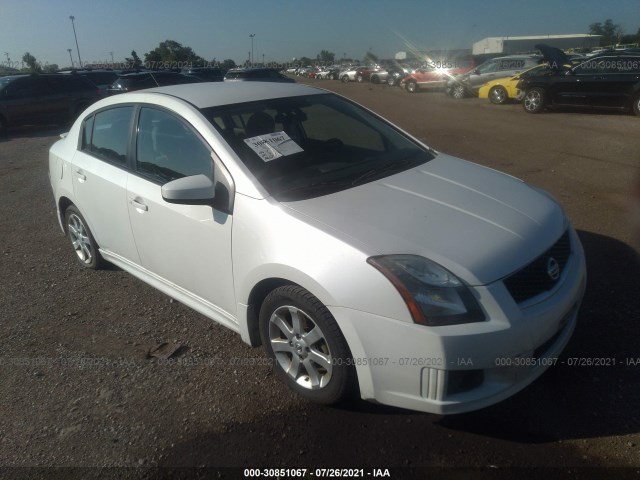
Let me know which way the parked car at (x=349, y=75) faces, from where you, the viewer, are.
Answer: facing the viewer and to the left of the viewer

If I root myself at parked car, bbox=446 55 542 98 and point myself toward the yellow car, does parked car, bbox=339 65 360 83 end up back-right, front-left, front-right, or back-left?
back-right

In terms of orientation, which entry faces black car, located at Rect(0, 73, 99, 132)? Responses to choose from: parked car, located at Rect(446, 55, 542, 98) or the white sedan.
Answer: the parked car

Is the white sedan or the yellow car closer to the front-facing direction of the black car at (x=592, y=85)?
the yellow car

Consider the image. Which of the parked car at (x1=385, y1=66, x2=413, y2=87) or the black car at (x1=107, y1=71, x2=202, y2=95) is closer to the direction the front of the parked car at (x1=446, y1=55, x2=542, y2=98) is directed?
the black car

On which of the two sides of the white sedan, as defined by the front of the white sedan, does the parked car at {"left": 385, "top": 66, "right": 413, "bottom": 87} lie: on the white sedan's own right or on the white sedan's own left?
on the white sedan's own left

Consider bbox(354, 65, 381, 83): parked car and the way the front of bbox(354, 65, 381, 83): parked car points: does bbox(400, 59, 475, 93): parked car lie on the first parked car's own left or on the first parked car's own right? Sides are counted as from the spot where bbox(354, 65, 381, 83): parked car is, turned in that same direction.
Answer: on the first parked car's own left

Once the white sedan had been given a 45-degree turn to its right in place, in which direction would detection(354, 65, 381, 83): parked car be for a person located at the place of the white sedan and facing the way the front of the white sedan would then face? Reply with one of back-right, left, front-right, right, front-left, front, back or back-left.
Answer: back

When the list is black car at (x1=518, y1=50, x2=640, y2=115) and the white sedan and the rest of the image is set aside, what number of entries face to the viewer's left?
1

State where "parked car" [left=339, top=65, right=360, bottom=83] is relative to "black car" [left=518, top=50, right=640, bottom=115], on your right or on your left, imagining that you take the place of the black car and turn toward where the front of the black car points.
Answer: on your right

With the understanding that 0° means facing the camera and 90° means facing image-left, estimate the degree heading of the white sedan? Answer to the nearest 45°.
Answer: approximately 315°

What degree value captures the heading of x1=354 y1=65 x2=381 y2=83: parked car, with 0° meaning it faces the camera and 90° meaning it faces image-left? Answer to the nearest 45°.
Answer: approximately 45°

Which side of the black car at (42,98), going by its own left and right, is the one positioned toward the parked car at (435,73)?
back

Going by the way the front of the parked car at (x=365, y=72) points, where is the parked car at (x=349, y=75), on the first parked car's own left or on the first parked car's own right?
on the first parked car's own right

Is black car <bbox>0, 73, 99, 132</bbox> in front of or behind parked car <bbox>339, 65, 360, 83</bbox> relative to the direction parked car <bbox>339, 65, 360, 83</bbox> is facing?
in front

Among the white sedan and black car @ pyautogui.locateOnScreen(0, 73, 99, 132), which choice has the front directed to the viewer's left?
the black car

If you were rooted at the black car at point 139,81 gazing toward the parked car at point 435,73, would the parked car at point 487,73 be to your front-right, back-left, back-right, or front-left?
front-right

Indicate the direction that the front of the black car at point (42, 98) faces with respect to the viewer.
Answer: facing to the left of the viewer

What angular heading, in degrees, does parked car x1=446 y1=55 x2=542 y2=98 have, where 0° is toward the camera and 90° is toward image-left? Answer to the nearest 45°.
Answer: approximately 45°
